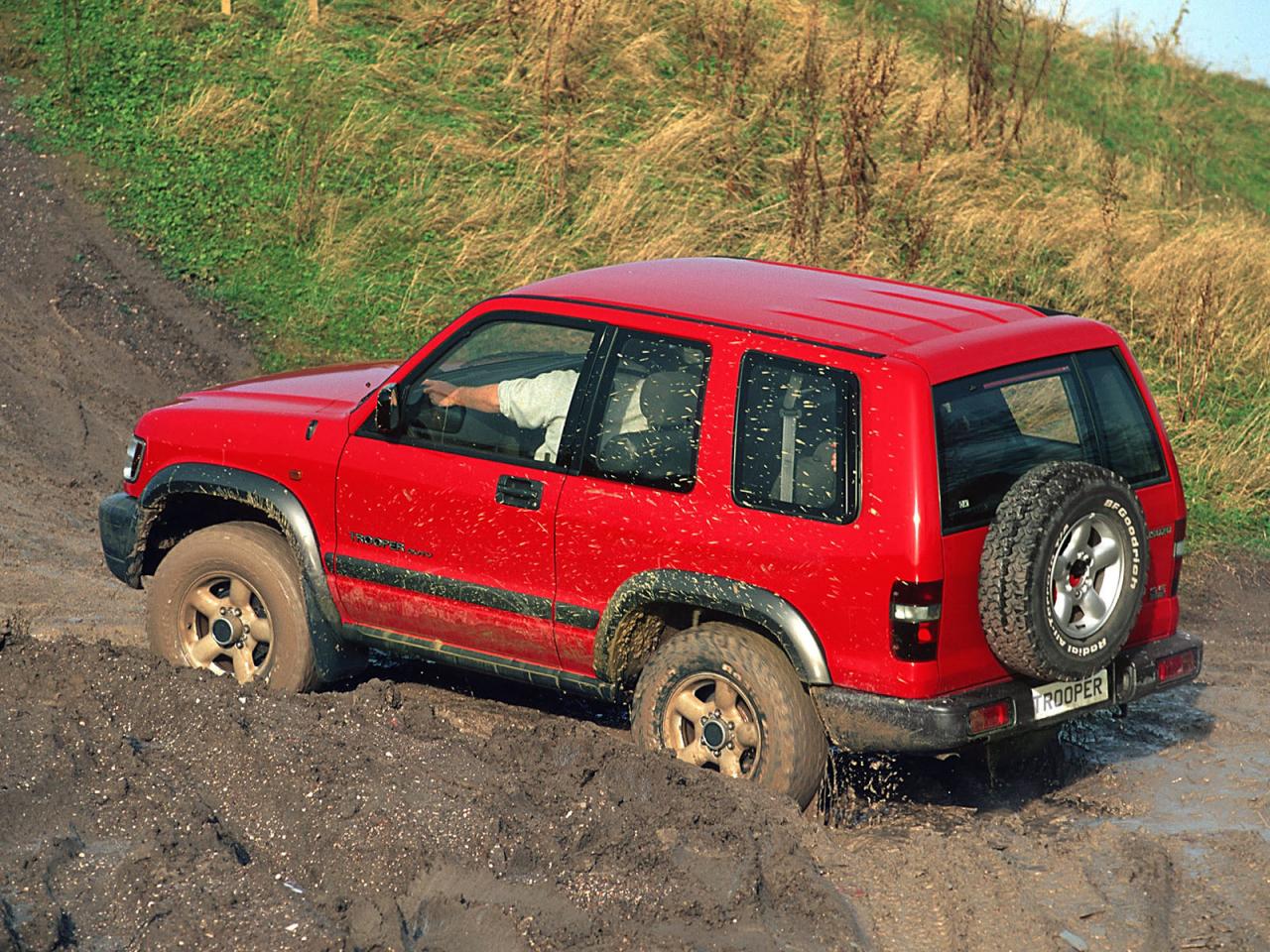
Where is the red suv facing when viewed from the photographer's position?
facing away from the viewer and to the left of the viewer
